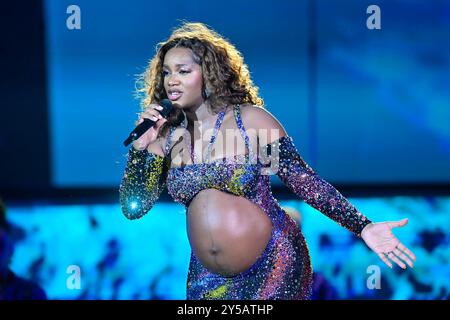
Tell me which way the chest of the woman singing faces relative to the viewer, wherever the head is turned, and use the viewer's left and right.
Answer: facing the viewer and to the left of the viewer

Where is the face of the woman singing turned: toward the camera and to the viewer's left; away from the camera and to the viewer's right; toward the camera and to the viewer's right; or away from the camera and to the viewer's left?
toward the camera and to the viewer's left
